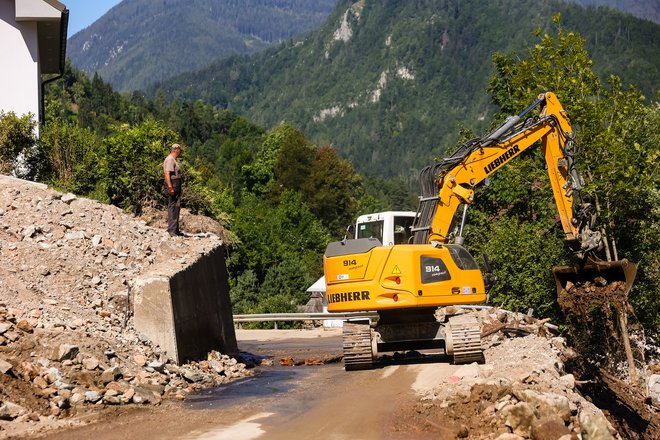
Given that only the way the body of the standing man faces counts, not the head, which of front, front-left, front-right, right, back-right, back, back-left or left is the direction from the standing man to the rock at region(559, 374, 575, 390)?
front-right

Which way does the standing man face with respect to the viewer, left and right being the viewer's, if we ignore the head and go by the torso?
facing to the right of the viewer

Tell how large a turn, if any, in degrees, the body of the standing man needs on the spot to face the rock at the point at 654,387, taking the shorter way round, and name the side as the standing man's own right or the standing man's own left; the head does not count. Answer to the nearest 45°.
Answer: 0° — they already face it

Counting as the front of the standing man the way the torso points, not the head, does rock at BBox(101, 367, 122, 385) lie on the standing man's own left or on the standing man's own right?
on the standing man's own right

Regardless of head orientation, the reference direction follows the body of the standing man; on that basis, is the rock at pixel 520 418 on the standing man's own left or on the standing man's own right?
on the standing man's own right

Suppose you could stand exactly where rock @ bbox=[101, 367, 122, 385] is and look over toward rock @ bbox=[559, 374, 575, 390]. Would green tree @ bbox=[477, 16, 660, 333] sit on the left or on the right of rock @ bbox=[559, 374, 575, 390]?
left

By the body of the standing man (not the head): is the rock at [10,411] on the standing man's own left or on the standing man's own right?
on the standing man's own right
